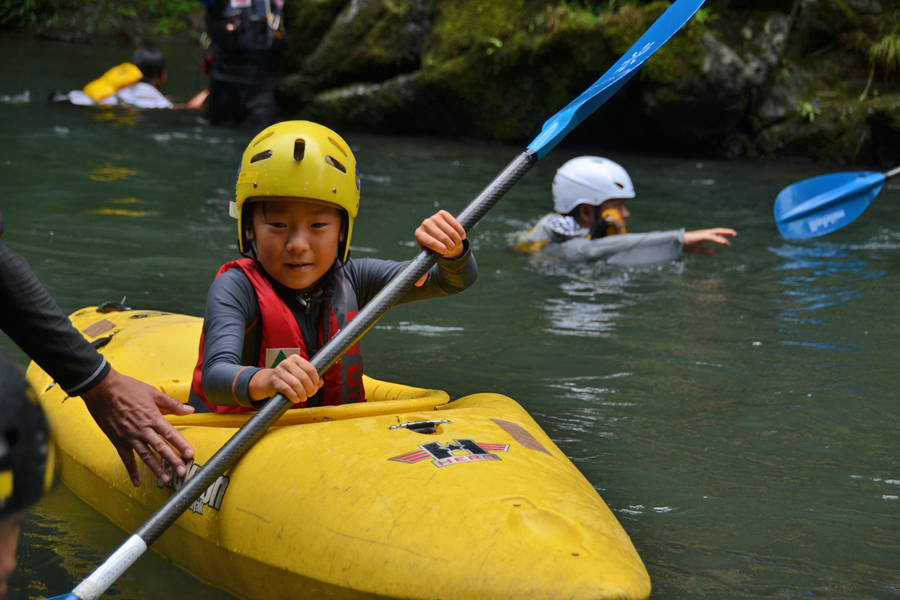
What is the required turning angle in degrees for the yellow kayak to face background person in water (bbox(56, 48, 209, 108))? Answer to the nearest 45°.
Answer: approximately 135° to its left

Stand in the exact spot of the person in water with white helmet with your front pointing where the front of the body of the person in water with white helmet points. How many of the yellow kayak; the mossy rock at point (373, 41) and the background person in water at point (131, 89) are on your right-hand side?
1

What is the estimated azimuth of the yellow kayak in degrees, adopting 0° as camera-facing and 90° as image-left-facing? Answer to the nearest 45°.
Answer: approximately 315°

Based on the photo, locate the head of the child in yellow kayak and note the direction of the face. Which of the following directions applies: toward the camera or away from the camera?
toward the camera

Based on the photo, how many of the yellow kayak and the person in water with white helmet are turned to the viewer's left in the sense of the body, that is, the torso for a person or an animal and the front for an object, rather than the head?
0

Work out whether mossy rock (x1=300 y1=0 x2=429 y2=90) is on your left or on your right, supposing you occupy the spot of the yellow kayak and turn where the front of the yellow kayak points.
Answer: on your left

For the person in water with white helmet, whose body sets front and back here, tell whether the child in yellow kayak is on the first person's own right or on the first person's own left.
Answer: on the first person's own right

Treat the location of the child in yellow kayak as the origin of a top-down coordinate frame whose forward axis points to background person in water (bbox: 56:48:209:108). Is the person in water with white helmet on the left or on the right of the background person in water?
right

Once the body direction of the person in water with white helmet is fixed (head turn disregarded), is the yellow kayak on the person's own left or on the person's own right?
on the person's own right
